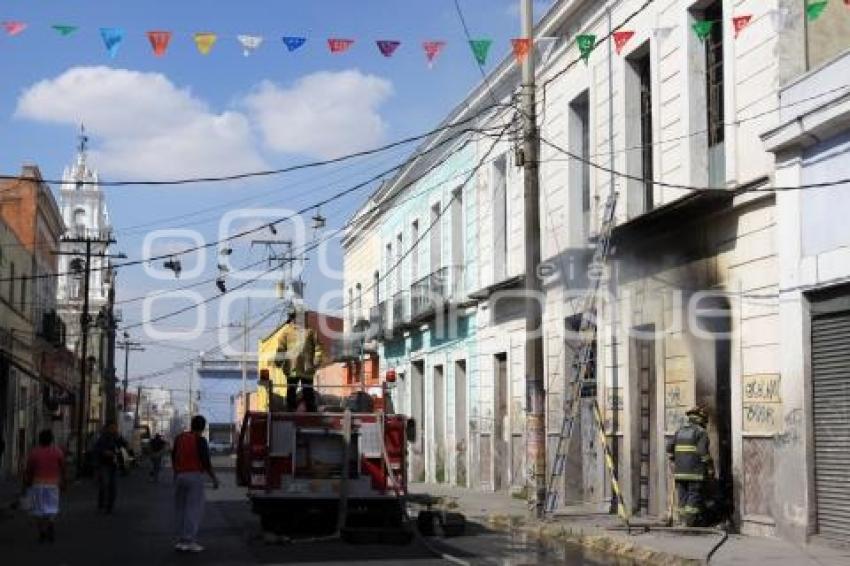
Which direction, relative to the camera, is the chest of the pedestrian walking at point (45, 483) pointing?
away from the camera

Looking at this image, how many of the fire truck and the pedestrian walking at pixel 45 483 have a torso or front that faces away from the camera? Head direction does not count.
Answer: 2

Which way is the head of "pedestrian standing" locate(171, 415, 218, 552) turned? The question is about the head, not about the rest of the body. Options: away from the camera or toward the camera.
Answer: away from the camera

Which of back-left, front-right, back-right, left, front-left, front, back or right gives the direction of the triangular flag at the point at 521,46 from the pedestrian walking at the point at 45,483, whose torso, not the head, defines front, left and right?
right

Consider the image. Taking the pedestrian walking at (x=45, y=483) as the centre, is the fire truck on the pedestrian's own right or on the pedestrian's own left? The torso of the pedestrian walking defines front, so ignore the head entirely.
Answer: on the pedestrian's own right

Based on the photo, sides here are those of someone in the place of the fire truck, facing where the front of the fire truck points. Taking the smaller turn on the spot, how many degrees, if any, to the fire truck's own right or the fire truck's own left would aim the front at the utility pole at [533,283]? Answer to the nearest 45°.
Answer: approximately 45° to the fire truck's own right

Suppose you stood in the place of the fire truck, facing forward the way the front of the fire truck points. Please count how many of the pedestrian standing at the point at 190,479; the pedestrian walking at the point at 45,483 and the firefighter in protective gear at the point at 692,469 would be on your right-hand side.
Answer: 1

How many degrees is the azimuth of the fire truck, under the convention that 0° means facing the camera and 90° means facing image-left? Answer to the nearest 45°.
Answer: approximately 180°

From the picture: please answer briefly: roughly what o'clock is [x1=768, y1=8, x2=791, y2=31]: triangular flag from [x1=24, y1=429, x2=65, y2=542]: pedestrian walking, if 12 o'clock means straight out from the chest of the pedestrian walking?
The triangular flag is roughly at 4 o'clock from the pedestrian walking.

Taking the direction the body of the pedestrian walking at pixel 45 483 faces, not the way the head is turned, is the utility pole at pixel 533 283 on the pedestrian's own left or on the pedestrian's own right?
on the pedestrian's own right

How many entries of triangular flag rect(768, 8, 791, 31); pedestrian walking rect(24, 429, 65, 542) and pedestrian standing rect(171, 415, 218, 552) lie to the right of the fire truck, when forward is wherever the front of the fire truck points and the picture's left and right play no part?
1

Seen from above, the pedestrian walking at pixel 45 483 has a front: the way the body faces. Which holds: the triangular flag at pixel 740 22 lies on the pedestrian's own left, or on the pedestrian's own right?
on the pedestrian's own right

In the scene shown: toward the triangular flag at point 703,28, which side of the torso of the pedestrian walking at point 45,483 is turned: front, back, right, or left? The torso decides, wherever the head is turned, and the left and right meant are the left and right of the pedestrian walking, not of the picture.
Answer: right
